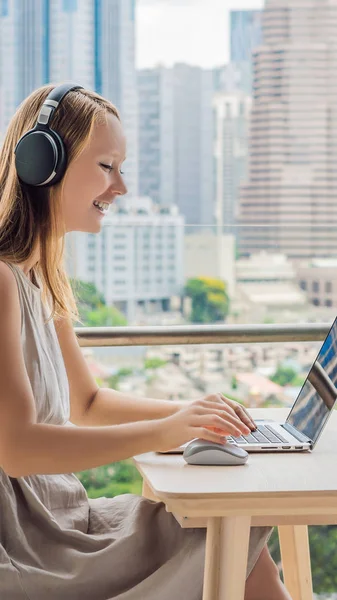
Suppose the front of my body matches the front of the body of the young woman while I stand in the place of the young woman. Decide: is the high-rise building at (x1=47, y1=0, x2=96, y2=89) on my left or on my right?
on my left

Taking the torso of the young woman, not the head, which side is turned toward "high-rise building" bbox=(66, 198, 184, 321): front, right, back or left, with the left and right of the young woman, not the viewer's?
left

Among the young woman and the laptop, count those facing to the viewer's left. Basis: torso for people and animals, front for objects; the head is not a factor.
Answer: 1

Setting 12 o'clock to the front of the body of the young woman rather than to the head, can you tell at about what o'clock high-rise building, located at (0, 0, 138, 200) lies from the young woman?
The high-rise building is roughly at 9 o'clock from the young woman.

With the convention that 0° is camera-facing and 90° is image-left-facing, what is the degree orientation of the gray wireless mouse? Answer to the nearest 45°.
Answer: approximately 270°

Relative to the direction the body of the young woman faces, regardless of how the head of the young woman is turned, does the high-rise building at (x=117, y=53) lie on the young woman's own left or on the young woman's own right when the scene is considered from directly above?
on the young woman's own left

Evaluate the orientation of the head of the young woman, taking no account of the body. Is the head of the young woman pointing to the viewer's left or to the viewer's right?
to the viewer's right

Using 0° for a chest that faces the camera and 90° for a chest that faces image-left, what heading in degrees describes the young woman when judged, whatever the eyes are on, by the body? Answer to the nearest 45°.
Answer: approximately 270°

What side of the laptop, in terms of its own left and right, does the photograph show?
left

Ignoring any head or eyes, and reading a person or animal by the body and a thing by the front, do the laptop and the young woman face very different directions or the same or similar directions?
very different directions

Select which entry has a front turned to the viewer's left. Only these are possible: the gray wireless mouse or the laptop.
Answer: the laptop

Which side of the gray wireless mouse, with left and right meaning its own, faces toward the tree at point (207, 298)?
left
